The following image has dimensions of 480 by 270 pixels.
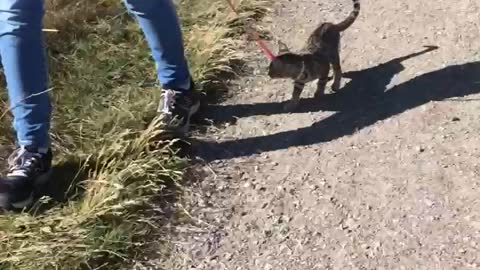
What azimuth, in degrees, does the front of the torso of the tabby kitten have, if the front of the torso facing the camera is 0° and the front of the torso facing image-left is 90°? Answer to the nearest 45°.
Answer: approximately 45°
